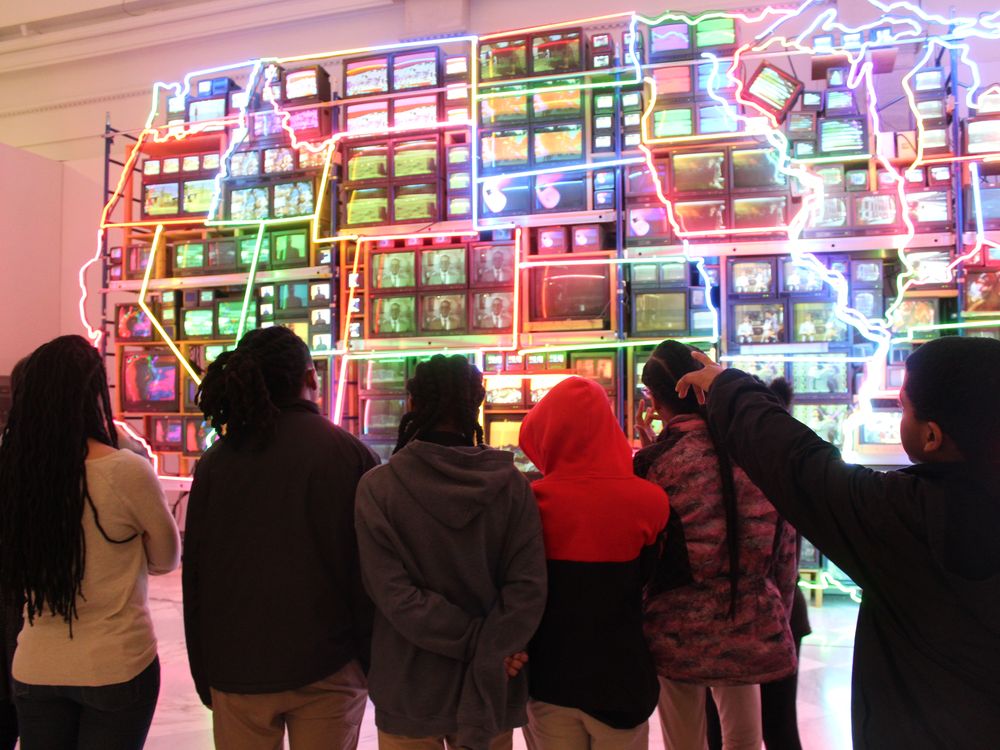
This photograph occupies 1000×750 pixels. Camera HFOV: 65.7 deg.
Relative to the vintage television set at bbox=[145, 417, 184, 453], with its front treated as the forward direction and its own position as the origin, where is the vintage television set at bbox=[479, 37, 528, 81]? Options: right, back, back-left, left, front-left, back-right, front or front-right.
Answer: front-left

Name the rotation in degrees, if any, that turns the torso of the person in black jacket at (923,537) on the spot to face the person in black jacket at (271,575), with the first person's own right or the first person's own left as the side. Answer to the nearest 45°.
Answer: approximately 45° to the first person's own left

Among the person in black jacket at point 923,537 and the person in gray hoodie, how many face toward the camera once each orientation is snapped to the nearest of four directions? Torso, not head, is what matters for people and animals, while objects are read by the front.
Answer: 0

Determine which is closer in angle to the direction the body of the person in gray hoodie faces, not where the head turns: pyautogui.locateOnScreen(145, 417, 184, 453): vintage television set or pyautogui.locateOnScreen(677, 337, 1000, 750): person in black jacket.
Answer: the vintage television set

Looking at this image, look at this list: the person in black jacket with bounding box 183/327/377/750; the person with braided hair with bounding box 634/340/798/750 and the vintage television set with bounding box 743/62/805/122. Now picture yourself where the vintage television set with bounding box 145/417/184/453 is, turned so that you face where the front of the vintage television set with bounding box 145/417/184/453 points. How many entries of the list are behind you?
0

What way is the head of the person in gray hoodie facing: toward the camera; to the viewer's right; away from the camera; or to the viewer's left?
away from the camera

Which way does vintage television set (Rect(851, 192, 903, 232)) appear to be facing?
toward the camera

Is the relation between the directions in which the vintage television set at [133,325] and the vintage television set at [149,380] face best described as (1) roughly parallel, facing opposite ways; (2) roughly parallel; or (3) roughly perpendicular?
roughly parallel

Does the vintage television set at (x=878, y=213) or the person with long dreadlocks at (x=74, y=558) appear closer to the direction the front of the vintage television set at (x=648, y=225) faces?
the person with long dreadlocks

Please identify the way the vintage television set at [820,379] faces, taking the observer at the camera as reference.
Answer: facing the viewer

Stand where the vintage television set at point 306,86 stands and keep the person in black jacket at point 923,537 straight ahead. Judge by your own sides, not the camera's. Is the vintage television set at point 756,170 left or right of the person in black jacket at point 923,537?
left

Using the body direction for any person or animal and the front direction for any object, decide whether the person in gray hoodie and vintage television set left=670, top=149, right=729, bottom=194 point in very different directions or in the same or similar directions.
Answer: very different directions

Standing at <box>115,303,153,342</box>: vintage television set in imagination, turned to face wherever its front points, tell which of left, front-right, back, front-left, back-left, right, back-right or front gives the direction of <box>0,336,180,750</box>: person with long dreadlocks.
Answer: front

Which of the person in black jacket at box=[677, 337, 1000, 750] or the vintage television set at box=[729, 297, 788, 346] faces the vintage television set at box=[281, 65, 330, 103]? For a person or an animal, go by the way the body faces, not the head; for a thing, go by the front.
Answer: the person in black jacket

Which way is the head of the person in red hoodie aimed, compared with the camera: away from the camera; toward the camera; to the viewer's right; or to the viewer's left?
away from the camera

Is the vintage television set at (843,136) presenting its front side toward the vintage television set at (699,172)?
no

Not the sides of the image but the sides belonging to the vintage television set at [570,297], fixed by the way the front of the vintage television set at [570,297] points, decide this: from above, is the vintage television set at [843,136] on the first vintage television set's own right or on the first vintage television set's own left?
on the first vintage television set's own left

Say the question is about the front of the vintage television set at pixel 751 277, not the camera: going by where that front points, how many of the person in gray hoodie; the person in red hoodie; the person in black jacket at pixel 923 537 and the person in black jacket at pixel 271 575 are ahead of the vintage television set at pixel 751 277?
4

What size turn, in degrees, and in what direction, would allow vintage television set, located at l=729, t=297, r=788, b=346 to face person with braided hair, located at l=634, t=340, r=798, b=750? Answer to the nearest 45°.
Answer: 0° — it already faces them

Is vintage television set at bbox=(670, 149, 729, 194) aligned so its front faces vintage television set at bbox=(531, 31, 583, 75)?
no

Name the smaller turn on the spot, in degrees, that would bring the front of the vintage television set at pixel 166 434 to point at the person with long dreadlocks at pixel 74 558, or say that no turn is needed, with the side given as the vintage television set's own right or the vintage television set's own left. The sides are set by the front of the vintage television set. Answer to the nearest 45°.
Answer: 0° — it already faces them

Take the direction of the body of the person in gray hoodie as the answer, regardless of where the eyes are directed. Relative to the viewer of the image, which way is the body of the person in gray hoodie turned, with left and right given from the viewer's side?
facing away from the viewer

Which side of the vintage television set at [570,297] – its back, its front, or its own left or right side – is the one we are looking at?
front

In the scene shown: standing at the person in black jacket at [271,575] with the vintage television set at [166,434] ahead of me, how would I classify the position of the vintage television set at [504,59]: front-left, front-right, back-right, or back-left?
front-right

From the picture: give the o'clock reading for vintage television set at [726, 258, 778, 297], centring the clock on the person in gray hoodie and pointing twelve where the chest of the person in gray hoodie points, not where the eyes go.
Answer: The vintage television set is roughly at 1 o'clock from the person in gray hoodie.
